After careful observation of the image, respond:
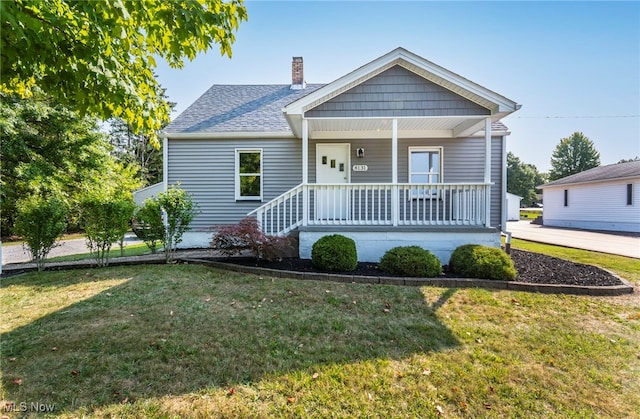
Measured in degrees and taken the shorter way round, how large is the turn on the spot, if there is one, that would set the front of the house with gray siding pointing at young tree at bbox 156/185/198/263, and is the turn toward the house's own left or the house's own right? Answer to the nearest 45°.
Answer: approximately 45° to the house's own right

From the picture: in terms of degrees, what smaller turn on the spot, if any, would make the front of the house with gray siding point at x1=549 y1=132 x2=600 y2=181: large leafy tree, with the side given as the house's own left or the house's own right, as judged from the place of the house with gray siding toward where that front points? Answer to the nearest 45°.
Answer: approximately 135° to the house's own left

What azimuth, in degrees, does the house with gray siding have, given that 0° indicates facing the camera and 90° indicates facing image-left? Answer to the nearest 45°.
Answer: approximately 0°

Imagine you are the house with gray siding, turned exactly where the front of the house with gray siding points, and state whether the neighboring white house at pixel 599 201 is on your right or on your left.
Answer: on your left

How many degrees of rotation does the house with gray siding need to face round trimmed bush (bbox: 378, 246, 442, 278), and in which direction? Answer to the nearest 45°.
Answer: approximately 45° to its left

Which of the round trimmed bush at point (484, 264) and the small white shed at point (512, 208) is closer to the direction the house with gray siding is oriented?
the round trimmed bush

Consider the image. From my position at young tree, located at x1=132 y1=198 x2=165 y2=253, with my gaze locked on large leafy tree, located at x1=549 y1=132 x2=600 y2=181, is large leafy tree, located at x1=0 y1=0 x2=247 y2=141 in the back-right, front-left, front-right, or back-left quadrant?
back-right

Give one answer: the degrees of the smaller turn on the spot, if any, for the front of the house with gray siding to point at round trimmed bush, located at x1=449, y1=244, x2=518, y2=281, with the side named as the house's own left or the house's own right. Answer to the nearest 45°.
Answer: approximately 45° to the house's own left

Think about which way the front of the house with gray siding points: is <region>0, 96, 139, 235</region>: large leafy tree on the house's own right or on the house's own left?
on the house's own right

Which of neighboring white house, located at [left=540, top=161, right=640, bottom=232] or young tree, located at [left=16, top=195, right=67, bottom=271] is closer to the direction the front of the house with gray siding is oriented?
the young tree

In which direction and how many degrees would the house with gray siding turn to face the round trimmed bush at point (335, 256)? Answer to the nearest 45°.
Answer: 0° — it already faces it

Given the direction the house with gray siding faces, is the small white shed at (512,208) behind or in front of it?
behind
